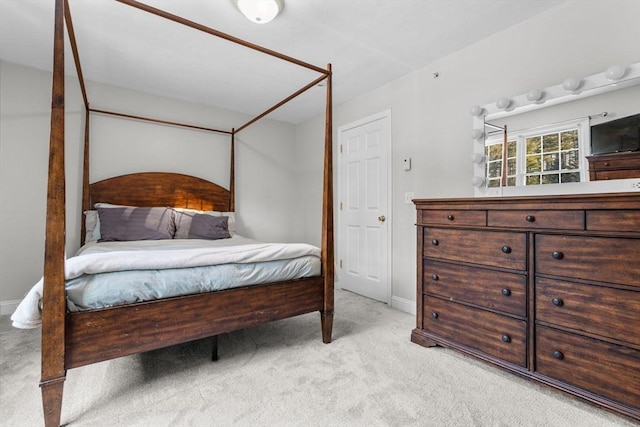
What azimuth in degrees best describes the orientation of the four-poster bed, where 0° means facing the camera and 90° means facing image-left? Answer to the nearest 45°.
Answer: approximately 0°

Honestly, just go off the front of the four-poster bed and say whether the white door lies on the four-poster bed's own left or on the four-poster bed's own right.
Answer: on the four-poster bed's own left

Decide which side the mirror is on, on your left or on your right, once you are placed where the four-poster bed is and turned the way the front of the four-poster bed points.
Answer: on your left

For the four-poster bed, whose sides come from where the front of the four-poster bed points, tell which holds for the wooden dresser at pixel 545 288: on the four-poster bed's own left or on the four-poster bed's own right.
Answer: on the four-poster bed's own left
